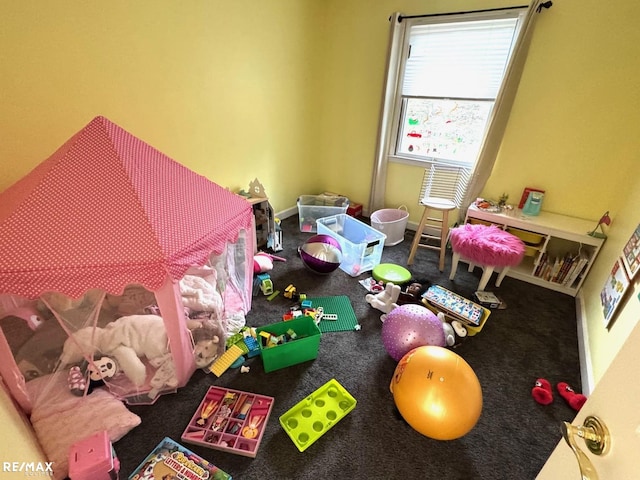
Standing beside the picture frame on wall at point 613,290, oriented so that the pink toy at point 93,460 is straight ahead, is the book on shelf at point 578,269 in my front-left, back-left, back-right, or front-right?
back-right

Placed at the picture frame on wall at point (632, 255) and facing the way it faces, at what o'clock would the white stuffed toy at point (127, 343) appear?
The white stuffed toy is roughly at 10 o'clock from the picture frame on wall.

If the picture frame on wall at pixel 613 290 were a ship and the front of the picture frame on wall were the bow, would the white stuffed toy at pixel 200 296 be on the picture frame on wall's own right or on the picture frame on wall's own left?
on the picture frame on wall's own left

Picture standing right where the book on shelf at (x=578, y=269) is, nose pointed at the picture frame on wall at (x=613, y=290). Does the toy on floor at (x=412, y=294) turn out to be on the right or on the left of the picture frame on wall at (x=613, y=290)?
right

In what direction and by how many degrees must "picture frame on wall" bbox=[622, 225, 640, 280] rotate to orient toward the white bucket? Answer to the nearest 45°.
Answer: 0° — it already faces it

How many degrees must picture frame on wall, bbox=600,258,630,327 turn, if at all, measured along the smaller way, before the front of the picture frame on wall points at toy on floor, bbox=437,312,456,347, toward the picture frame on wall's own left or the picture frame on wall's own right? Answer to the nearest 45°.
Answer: approximately 45° to the picture frame on wall's own left

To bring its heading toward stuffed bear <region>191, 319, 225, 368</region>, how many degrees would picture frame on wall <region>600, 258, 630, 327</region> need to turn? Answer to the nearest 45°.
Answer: approximately 45° to its left

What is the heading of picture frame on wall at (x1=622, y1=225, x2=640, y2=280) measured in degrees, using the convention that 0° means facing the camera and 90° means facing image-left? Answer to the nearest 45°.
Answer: approximately 90°

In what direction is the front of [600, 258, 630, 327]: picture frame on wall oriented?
to the viewer's left

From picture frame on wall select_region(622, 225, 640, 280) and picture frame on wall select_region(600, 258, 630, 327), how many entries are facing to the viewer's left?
2

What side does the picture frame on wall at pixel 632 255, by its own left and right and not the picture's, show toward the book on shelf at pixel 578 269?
right
